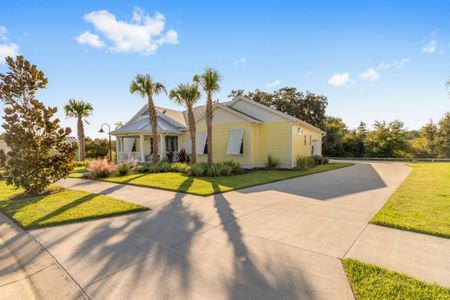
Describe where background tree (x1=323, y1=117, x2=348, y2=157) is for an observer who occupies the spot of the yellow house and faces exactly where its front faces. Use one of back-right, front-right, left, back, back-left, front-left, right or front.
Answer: back

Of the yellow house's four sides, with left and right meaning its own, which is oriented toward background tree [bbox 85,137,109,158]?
right

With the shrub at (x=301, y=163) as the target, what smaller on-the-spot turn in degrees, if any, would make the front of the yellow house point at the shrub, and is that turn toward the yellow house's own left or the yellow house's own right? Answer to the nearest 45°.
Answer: approximately 135° to the yellow house's own left

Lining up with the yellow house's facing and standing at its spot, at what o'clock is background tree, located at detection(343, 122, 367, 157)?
The background tree is roughly at 6 o'clock from the yellow house.

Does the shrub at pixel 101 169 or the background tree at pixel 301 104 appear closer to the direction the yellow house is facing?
the shrub

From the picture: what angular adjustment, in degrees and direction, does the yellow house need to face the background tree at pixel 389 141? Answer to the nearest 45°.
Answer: approximately 180°

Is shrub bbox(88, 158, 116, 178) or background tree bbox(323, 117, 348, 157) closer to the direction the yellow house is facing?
the shrub

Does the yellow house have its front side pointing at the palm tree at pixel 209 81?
yes

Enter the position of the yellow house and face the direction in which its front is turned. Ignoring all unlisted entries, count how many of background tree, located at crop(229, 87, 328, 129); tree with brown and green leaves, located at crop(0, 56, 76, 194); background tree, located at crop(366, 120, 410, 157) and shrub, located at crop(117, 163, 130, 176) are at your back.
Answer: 2

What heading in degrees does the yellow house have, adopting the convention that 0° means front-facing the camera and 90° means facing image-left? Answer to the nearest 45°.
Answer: approximately 45°

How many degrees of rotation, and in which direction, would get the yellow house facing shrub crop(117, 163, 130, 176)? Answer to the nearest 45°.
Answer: approximately 45° to its right
